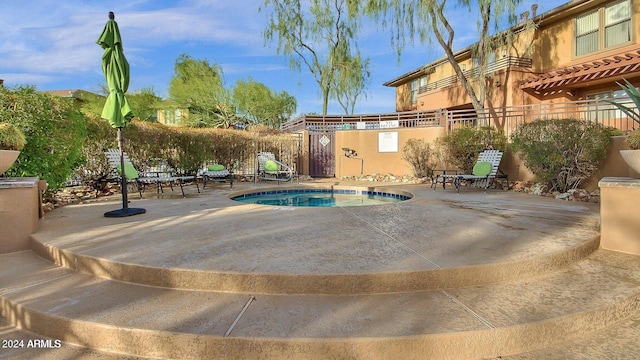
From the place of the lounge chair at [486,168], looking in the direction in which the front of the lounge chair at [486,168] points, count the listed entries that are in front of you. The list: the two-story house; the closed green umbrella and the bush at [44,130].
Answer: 2

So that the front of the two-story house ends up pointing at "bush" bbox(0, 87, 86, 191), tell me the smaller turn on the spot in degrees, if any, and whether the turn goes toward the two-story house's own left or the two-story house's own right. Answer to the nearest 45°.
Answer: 0° — it already faces it

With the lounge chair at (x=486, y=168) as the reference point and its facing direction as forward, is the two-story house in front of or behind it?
behind

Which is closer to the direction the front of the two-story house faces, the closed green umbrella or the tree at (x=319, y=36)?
the closed green umbrella

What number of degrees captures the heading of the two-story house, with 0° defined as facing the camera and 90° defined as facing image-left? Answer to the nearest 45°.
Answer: approximately 45°

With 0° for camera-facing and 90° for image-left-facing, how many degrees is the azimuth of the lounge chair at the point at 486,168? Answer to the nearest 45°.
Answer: approximately 45°

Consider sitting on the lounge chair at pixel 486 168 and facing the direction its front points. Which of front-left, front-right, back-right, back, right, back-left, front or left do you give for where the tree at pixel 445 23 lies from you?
back-right
